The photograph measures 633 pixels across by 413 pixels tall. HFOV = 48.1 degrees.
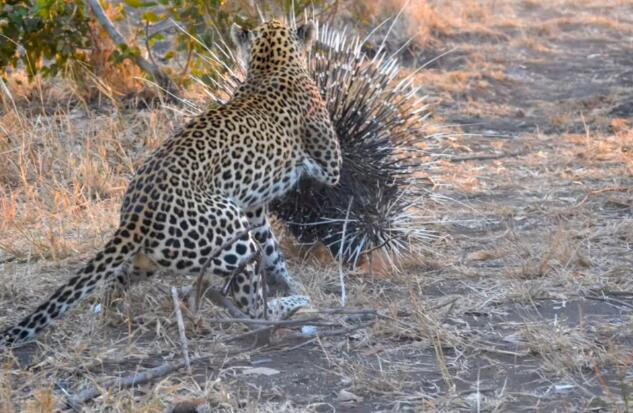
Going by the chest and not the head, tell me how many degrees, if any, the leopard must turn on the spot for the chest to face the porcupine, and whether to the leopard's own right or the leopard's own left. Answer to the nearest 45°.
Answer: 0° — it already faces it

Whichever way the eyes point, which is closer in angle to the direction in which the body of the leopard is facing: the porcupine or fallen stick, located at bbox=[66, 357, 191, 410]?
the porcupine

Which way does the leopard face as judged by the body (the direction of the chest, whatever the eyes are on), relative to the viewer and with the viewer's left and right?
facing away from the viewer and to the right of the viewer

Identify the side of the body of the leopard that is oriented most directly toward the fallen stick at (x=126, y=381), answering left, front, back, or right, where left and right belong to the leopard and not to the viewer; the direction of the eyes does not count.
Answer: back
